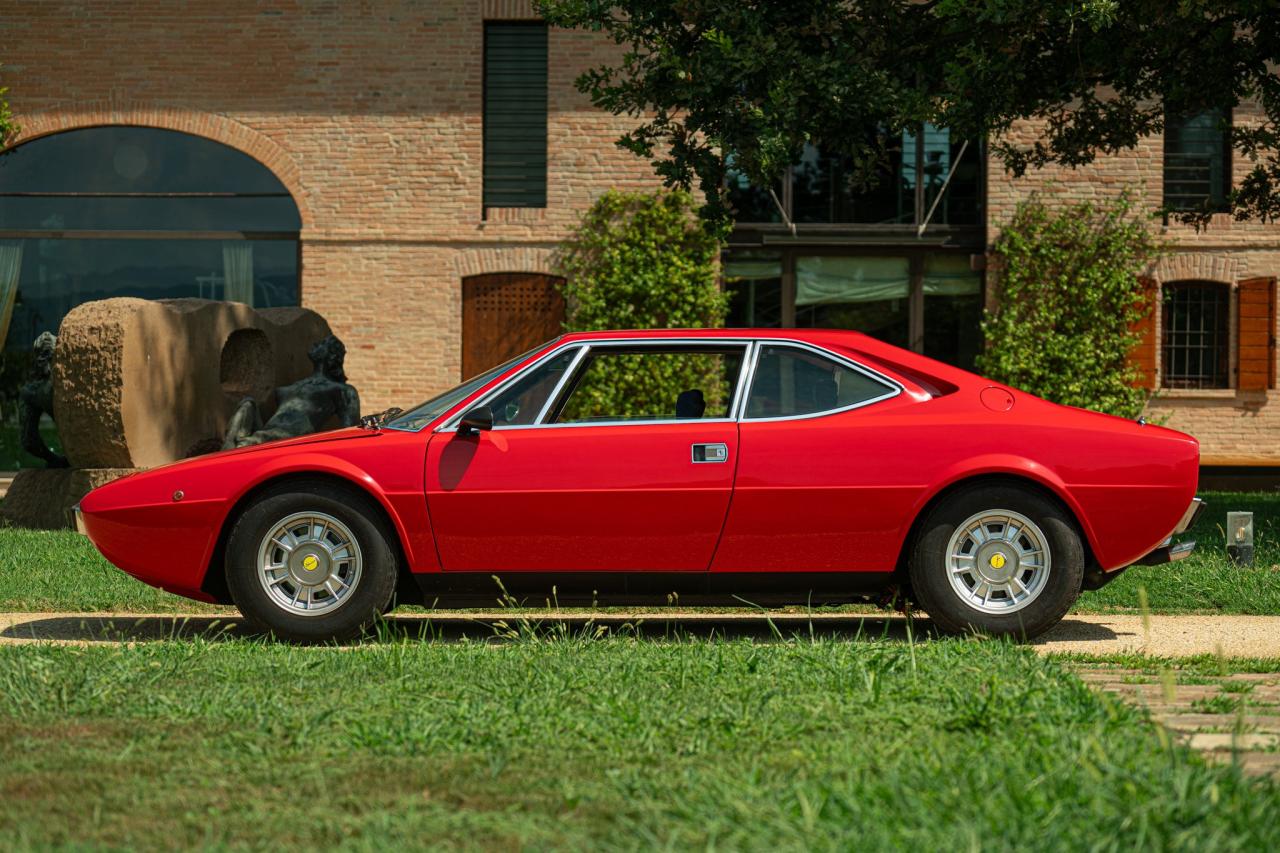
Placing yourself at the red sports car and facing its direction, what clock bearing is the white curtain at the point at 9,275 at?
The white curtain is roughly at 2 o'clock from the red sports car.

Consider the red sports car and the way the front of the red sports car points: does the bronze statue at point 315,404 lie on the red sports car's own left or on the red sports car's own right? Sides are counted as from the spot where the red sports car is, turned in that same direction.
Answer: on the red sports car's own right

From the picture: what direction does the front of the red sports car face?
to the viewer's left

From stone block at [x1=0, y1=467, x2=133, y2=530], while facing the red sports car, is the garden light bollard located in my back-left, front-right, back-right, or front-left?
front-left

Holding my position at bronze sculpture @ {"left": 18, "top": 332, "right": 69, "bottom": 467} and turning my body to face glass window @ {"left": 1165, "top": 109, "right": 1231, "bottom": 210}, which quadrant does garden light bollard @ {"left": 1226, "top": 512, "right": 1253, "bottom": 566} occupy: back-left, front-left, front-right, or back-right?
front-right

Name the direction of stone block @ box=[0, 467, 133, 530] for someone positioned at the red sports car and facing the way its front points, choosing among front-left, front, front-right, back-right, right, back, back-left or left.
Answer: front-right

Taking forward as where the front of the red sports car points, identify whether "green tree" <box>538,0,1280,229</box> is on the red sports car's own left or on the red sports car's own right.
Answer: on the red sports car's own right

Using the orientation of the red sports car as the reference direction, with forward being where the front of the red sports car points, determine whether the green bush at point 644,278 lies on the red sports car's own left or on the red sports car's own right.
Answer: on the red sports car's own right

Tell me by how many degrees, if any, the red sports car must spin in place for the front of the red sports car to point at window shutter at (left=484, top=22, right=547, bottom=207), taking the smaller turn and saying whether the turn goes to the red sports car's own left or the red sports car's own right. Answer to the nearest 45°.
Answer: approximately 90° to the red sports car's own right

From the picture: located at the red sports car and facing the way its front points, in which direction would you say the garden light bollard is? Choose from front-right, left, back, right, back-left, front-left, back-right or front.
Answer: back-right

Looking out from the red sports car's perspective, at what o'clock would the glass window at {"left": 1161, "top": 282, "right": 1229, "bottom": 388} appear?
The glass window is roughly at 4 o'clock from the red sports car.

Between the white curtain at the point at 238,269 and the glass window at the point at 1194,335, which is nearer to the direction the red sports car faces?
the white curtain

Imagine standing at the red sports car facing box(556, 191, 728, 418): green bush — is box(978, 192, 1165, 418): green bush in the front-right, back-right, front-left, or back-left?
front-right

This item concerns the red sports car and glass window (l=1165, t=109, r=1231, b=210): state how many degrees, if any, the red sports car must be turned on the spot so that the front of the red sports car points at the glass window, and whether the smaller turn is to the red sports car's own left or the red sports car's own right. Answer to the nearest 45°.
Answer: approximately 135° to the red sports car's own right
